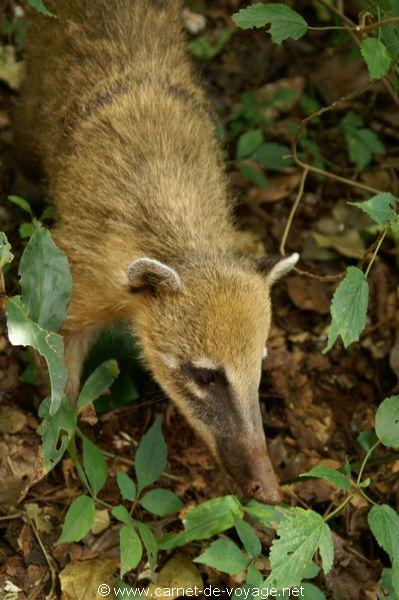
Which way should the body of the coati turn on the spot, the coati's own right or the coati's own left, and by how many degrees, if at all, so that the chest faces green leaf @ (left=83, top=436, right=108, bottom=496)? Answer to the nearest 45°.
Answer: approximately 45° to the coati's own right

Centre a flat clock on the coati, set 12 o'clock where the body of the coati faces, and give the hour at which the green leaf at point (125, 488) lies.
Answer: The green leaf is roughly at 2 o'clock from the coati.

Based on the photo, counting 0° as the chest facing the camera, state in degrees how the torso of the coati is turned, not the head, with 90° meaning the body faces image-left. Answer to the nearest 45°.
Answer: approximately 315°

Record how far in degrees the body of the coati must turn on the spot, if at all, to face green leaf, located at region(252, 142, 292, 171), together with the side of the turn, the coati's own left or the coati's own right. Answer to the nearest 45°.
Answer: approximately 90° to the coati's own left

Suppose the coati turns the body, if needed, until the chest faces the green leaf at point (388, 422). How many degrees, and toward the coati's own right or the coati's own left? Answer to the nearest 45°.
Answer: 0° — it already faces it
